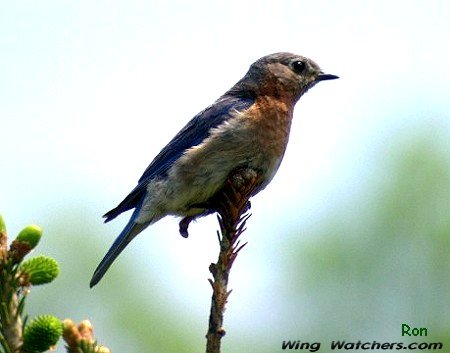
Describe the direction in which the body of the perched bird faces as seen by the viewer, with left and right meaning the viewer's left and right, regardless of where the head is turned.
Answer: facing to the right of the viewer
